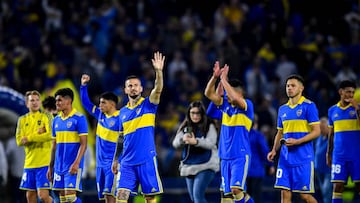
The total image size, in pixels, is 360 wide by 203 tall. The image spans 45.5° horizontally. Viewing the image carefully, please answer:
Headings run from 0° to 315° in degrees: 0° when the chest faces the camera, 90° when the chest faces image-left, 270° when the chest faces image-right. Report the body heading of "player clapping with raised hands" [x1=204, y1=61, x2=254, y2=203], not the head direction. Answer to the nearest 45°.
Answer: approximately 45°

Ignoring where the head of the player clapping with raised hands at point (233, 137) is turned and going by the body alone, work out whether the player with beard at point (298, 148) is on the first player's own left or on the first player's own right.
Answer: on the first player's own left

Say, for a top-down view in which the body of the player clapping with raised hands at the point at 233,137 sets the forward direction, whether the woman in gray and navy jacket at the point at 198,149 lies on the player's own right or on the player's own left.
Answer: on the player's own right

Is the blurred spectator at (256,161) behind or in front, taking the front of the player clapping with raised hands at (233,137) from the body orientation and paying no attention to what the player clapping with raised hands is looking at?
behind

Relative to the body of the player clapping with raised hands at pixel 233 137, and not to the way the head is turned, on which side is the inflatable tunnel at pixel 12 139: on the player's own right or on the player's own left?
on the player's own right

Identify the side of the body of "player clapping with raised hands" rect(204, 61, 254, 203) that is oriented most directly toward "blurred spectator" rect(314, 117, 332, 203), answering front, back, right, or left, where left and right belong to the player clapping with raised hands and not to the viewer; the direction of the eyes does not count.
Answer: back
